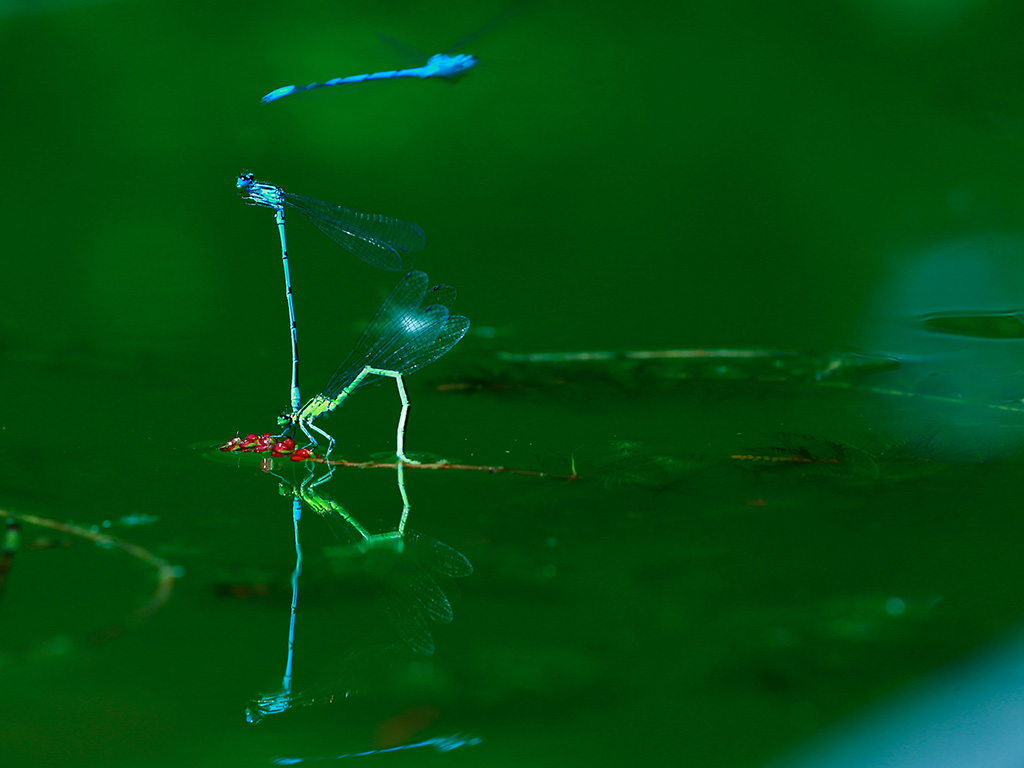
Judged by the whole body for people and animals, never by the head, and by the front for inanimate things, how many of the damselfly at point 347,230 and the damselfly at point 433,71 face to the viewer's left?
1

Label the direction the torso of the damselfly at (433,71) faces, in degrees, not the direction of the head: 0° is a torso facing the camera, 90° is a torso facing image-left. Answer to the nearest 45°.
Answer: approximately 270°

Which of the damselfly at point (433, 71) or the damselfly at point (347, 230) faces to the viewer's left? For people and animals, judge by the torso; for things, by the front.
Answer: the damselfly at point (347, 230)

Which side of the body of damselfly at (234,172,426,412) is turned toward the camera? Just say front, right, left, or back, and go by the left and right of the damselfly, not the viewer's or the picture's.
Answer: left

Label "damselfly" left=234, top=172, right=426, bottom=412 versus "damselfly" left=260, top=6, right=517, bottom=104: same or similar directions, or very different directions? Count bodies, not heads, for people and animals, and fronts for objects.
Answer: very different directions
